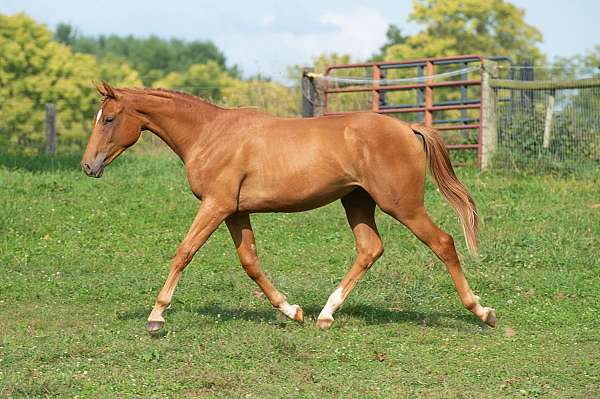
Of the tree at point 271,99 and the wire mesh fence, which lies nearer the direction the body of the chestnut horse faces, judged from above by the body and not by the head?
the tree

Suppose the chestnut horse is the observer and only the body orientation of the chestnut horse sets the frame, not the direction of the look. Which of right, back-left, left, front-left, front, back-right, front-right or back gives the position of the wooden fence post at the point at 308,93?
right

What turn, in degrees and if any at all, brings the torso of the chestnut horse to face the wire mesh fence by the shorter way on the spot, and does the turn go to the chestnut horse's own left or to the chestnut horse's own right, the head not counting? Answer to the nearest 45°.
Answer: approximately 135° to the chestnut horse's own right

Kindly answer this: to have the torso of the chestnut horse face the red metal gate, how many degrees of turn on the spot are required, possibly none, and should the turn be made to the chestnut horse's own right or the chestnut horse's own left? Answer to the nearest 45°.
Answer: approximately 90° to the chestnut horse's own right

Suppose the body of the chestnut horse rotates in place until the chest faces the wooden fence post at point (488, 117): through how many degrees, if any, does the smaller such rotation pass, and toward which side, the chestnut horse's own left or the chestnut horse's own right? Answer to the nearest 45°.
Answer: approximately 135° to the chestnut horse's own right

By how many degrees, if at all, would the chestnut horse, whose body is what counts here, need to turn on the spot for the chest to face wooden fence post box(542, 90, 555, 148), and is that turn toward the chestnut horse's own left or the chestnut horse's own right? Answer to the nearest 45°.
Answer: approximately 135° to the chestnut horse's own right

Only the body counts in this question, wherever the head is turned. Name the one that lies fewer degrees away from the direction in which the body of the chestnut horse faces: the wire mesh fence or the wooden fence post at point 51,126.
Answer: the wooden fence post

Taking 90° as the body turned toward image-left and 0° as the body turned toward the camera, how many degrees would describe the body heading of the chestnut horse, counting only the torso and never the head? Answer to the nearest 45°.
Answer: approximately 90°
